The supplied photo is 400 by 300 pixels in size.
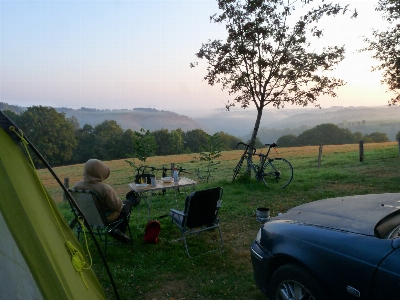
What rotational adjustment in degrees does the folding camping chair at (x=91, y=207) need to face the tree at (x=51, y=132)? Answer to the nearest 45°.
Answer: approximately 45° to its left

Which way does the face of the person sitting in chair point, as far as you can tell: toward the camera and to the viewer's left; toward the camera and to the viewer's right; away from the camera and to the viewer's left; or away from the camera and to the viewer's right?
away from the camera and to the viewer's right

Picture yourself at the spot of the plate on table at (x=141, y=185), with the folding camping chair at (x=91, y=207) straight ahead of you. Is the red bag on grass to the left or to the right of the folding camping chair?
left

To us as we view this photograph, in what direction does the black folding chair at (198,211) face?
facing away from the viewer and to the left of the viewer

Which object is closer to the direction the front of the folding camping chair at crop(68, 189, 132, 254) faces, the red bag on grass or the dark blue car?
the red bag on grass

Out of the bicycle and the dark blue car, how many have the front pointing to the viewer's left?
2

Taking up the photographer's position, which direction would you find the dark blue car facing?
facing to the left of the viewer

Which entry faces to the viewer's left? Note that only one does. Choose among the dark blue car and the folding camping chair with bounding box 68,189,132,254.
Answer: the dark blue car

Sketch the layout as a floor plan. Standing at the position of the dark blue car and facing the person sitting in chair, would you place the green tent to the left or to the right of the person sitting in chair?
left

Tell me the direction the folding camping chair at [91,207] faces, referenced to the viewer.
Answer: facing away from the viewer and to the right of the viewer

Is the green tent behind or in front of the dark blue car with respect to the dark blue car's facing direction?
in front

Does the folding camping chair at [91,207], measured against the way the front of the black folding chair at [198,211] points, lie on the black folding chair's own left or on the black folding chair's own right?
on the black folding chair's own left

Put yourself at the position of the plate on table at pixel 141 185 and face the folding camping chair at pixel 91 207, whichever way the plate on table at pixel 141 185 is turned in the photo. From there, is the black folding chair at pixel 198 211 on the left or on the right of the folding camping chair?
left
